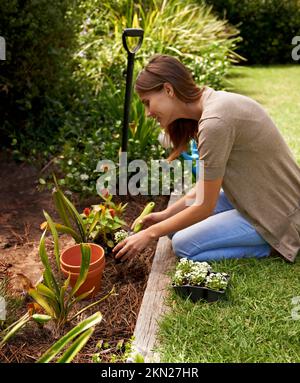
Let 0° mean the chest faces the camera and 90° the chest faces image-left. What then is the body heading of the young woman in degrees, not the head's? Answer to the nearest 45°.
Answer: approximately 90°

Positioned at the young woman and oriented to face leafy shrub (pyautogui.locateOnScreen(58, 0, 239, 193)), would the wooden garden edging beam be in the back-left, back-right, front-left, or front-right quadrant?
back-left

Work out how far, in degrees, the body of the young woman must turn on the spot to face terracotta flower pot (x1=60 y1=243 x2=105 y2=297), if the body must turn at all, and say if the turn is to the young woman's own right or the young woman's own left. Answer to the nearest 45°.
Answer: approximately 45° to the young woman's own left

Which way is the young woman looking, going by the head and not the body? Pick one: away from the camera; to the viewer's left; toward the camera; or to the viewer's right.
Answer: to the viewer's left
